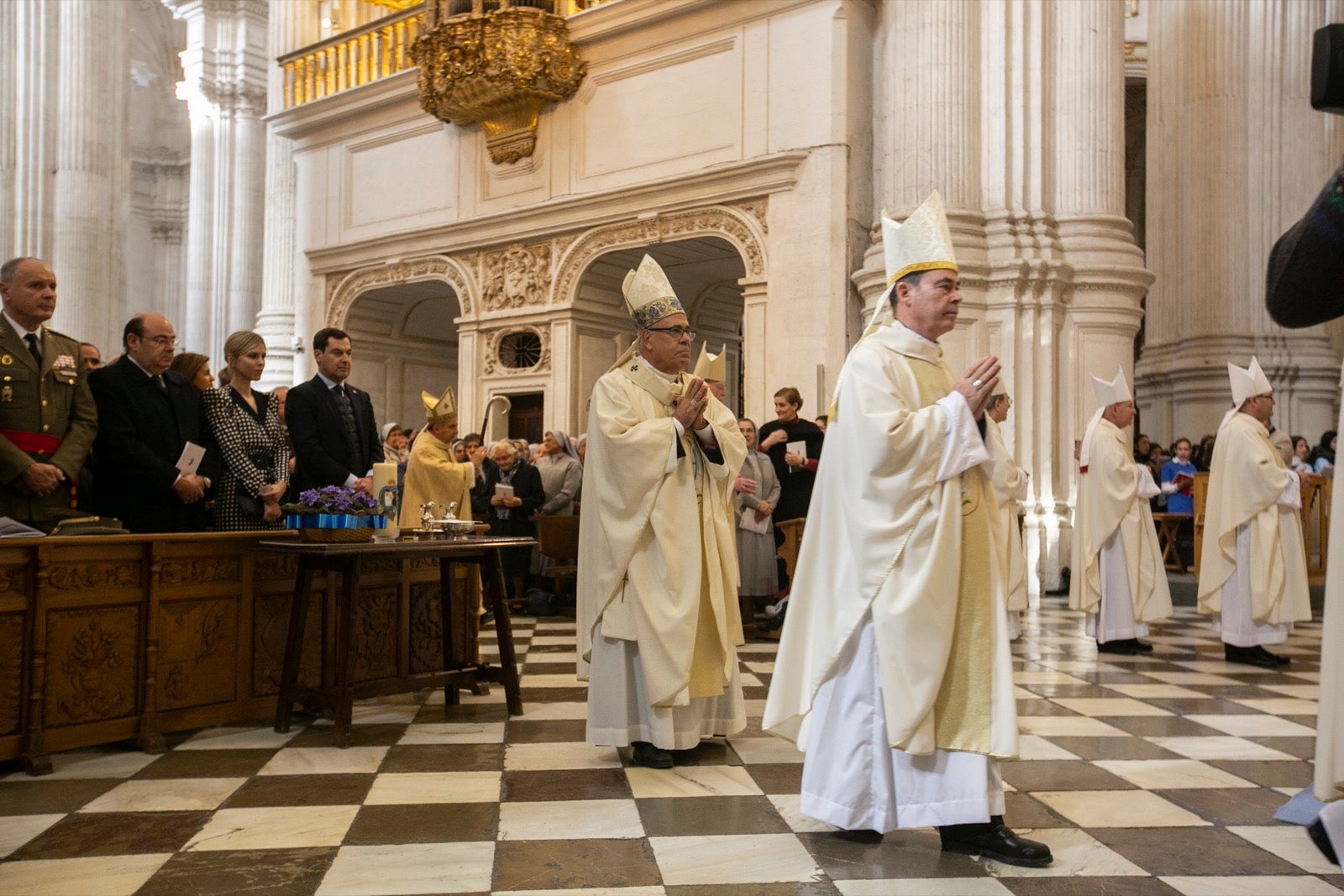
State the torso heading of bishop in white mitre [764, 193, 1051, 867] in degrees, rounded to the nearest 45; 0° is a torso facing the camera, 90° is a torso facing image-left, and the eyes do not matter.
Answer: approximately 270°

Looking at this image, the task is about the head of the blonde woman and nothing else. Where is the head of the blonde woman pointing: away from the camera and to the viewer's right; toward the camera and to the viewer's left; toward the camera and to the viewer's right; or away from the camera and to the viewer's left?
toward the camera and to the viewer's right

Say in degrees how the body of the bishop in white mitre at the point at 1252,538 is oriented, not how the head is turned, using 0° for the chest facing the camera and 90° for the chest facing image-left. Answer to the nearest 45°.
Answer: approximately 270°

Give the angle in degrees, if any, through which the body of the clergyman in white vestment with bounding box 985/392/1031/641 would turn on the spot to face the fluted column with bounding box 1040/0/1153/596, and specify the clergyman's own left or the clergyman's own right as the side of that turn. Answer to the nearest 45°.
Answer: approximately 90° to the clergyman's own left

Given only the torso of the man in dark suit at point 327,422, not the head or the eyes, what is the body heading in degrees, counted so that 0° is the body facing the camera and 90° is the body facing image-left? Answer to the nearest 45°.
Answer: approximately 315°

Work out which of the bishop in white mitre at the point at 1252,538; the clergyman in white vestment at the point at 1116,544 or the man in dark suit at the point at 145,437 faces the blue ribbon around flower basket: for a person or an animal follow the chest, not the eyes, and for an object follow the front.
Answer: the man in dark suit

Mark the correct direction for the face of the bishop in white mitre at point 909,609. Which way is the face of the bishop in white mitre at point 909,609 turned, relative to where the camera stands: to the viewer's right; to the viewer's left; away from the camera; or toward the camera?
to the viewer's right

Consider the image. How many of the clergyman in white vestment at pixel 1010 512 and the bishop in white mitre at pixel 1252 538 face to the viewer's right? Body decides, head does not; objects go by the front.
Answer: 2

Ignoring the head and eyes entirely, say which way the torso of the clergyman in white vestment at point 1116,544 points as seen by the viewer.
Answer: to the viewer's right
